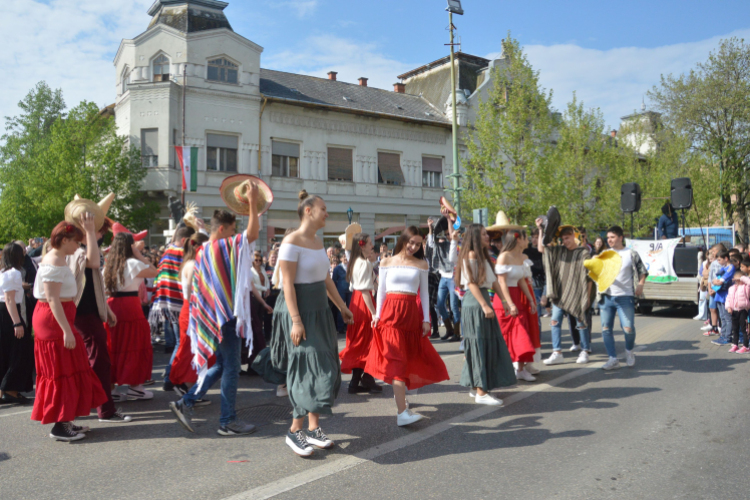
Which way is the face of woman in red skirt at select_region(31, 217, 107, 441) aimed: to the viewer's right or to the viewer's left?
to the viewer's right

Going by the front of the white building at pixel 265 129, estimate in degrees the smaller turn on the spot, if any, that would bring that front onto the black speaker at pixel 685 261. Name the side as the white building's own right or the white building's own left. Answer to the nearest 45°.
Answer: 0° — it already faces it

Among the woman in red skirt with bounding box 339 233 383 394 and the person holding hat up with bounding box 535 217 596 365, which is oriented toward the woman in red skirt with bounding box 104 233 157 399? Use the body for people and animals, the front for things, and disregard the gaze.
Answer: the person holding hat up

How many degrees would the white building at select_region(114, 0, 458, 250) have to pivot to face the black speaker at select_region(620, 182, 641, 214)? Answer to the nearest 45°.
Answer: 0° — it already faces it
